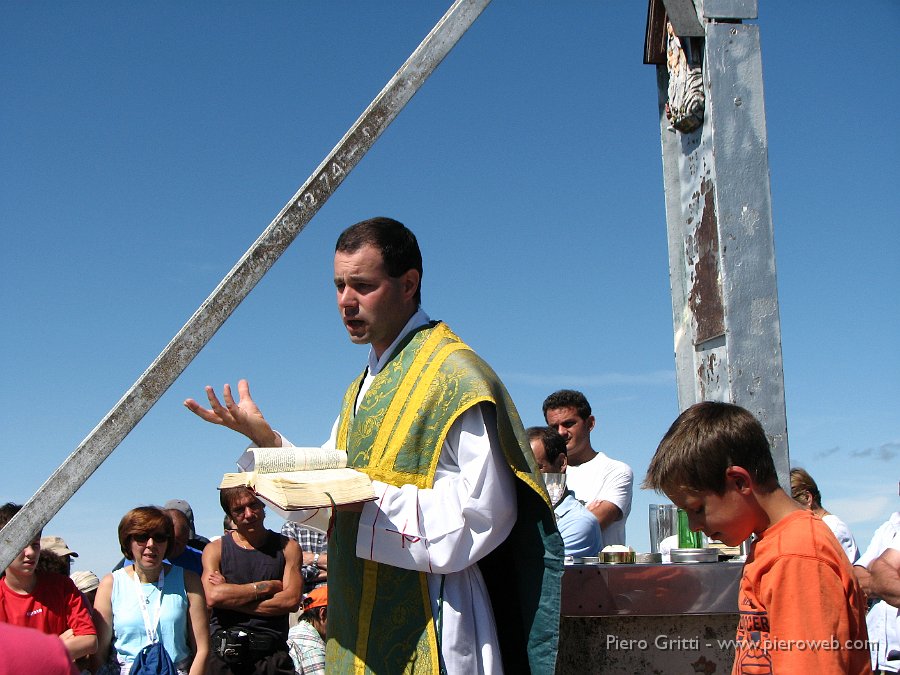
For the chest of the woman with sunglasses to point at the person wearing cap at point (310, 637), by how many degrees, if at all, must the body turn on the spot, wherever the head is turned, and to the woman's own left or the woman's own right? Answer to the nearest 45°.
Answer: approximately 90° to the woman's own left

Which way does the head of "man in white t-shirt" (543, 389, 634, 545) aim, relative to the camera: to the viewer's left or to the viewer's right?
to the viewer's left

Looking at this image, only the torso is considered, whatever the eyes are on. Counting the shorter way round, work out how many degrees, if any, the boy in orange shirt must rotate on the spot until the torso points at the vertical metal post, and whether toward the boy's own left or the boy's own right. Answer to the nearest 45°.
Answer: approximately 90° to the boy's own right

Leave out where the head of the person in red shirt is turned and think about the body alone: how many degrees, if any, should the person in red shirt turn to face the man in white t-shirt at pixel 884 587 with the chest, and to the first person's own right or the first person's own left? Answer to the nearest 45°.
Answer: approximately 45° to the first person's own left

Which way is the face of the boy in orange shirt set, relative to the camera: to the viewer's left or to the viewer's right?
to the viewer's left

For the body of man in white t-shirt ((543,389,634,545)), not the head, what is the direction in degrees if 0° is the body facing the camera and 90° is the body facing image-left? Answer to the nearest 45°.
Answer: approximately 45°

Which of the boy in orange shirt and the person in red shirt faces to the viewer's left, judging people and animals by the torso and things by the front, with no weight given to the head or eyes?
the boy in orange shirt

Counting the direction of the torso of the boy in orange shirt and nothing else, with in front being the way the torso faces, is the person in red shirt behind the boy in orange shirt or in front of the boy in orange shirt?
in front

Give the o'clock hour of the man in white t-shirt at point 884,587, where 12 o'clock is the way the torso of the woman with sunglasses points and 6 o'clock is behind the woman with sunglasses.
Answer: The man in white t-shirt is roughly at 10 o'clock from the woman with sunglasses.

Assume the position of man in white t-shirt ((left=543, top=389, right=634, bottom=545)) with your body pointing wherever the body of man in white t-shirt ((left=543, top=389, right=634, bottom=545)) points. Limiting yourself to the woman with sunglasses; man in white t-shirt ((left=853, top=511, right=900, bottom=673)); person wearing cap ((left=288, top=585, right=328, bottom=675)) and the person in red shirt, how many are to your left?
1

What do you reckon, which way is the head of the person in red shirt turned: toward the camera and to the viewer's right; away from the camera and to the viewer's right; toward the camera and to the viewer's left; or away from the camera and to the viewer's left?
toward the camera and to the viewer's right

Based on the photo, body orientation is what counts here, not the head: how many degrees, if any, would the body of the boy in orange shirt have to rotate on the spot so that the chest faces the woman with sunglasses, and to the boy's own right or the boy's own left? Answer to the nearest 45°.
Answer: approximately 45° to the boy's own right

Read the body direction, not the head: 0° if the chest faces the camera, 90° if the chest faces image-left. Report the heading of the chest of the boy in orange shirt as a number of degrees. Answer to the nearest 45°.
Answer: approximately 90°

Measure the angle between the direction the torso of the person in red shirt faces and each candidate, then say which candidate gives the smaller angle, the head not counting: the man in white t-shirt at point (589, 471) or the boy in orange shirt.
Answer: the boy in orange shirt
